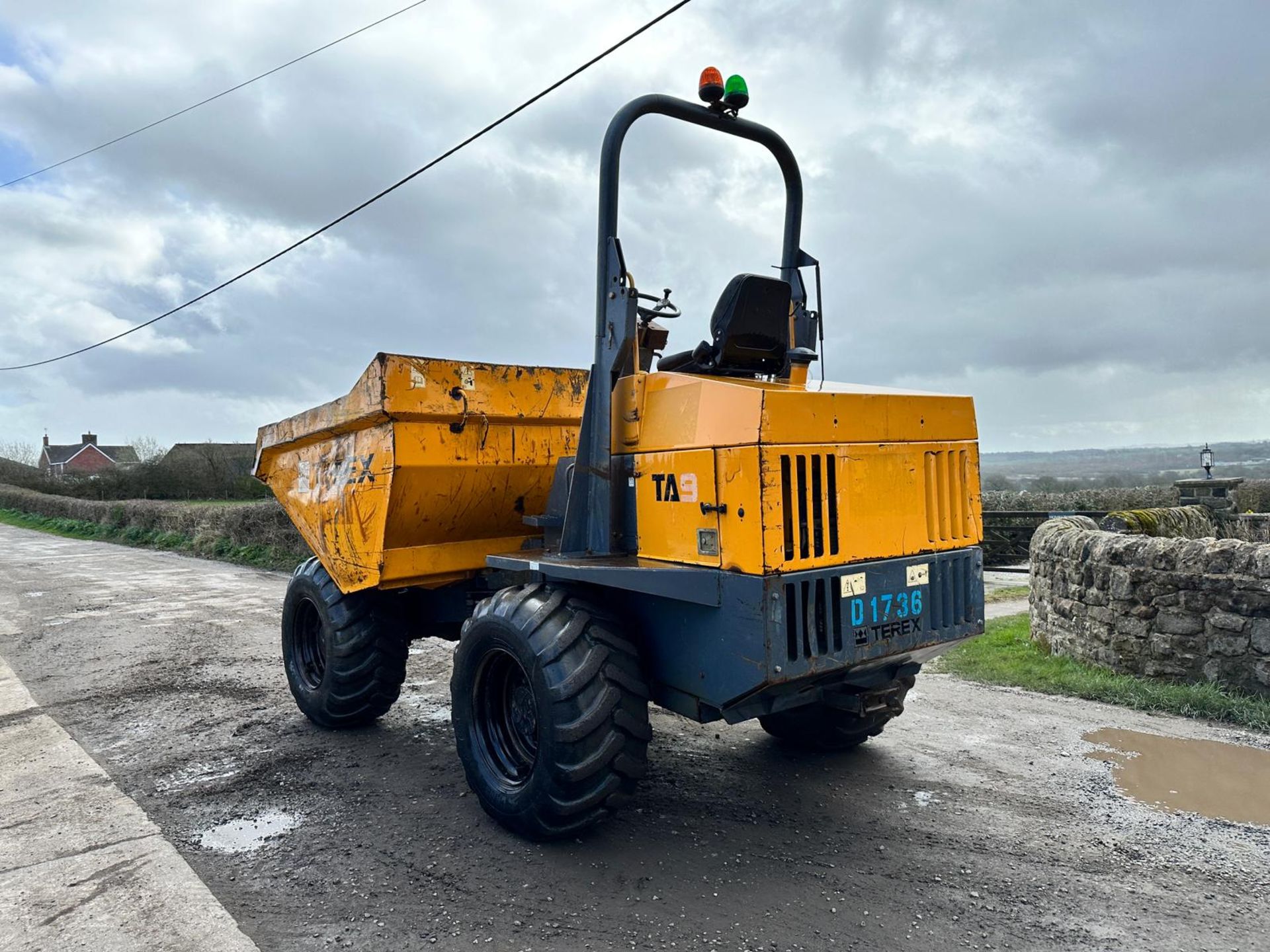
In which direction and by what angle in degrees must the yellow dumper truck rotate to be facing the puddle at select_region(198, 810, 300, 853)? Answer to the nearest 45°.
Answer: approximately 45° to its left

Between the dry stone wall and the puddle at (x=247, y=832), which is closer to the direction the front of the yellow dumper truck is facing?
the puddle

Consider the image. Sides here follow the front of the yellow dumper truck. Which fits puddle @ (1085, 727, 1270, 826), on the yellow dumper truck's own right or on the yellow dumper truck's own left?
on the yellow dumper truck's own right

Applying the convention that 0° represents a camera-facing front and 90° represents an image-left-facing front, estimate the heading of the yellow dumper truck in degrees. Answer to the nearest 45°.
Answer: approximately 135°

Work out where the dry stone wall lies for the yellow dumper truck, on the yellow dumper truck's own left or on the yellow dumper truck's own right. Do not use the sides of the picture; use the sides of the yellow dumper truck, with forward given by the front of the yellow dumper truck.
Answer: on the yellow dumper truck's own right

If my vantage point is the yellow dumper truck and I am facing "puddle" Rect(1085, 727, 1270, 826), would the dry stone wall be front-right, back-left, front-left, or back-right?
front-left
